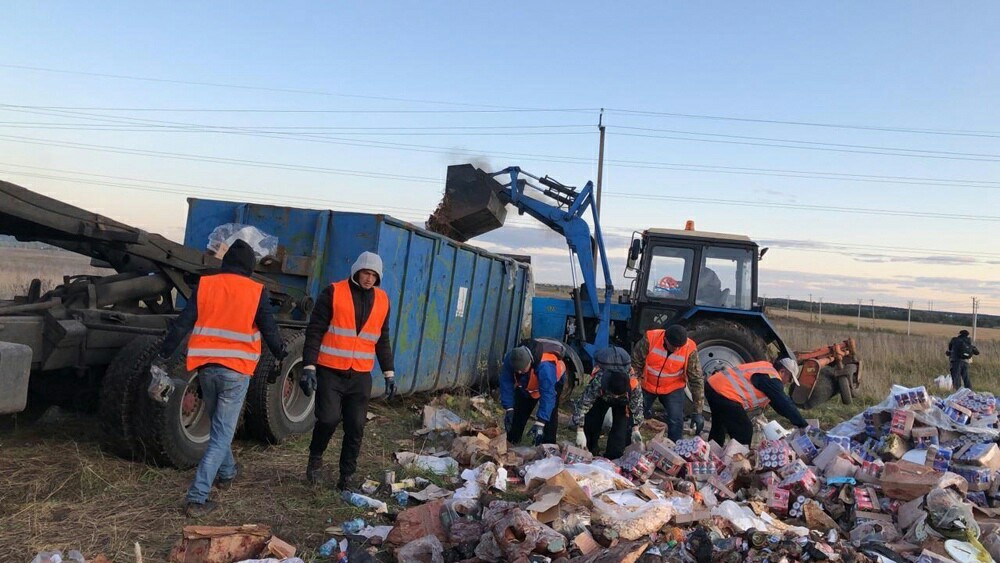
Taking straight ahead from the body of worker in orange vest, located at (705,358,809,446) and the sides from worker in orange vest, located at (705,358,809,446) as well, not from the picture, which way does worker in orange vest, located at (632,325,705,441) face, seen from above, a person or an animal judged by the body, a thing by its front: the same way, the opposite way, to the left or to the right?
to the right

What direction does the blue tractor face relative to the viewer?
to the viewer's left

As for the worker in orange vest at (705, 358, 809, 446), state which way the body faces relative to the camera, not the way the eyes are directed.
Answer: to the viewer's right

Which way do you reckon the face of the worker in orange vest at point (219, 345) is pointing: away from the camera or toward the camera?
away from the camera

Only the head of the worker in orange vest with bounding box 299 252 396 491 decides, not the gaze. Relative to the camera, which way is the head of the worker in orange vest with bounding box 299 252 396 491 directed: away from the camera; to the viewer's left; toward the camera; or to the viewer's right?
toward the camera

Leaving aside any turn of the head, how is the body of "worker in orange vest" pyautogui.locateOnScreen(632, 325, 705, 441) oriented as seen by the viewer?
toward the camera

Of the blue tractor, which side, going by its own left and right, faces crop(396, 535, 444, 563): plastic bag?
left

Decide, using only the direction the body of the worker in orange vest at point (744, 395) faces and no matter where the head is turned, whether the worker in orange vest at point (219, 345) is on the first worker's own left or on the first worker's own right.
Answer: on the first worker's own right

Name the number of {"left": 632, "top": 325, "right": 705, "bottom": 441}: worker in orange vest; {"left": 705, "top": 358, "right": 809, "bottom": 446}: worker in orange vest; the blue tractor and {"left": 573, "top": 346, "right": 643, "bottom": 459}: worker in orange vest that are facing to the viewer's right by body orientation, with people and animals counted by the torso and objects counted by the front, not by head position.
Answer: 1

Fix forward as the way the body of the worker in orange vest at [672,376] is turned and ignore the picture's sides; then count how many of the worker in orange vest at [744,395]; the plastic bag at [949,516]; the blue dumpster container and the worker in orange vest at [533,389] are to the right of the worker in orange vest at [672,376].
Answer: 2

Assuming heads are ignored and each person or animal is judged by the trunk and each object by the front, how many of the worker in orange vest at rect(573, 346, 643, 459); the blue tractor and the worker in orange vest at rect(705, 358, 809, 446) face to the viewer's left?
1

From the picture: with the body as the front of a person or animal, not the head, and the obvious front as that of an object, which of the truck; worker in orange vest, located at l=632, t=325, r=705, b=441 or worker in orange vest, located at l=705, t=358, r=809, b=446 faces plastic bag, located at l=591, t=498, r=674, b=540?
worker in orange vest, located at l=632, t=325, r=705, b=441

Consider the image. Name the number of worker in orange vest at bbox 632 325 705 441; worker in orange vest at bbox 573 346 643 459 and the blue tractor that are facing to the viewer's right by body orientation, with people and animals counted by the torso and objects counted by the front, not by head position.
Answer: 0
